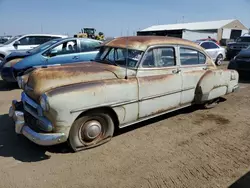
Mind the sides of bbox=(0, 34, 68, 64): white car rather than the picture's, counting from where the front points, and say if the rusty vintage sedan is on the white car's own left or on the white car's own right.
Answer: on the white car's own left

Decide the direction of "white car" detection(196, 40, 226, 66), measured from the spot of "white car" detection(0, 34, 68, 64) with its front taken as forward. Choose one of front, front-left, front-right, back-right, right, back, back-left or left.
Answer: back-left

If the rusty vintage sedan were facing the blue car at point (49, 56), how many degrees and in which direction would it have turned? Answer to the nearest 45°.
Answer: approximately 90° to its right

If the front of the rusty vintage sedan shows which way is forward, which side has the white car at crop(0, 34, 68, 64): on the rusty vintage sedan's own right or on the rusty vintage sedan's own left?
on the rusty vintage sedan's own right

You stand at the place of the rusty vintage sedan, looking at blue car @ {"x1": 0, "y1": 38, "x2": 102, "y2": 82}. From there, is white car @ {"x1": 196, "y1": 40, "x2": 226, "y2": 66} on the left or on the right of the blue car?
right

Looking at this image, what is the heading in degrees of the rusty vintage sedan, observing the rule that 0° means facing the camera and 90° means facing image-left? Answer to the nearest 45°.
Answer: approximately 45°
